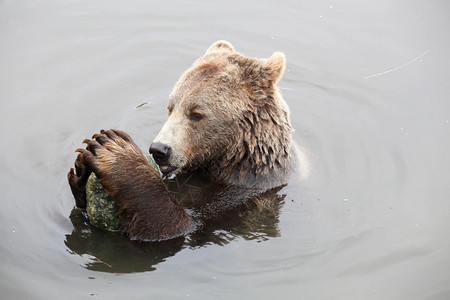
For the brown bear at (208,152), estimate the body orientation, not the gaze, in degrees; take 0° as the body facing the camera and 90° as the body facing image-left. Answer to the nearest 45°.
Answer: approximately 45°
